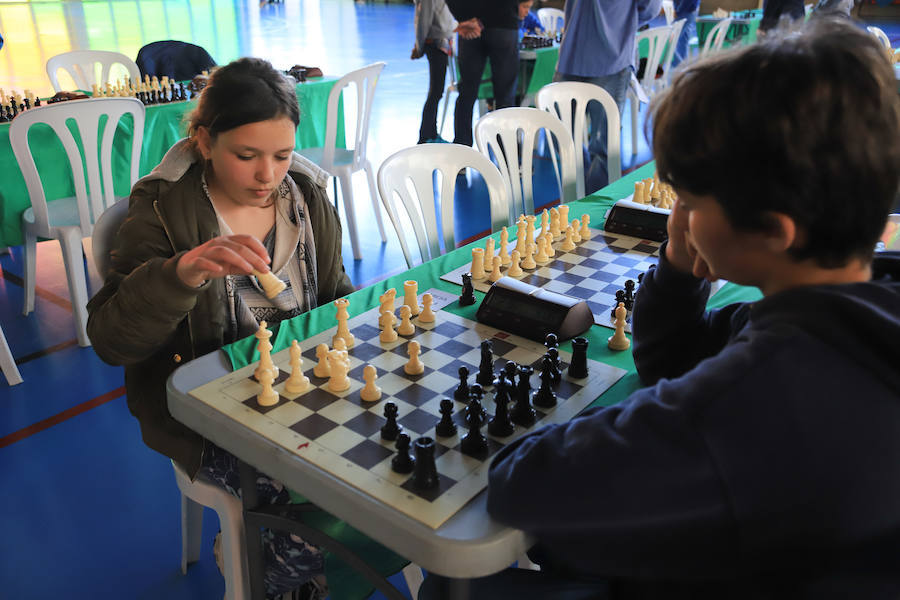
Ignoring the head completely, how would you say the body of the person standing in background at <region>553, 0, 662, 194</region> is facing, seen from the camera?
away from the camera

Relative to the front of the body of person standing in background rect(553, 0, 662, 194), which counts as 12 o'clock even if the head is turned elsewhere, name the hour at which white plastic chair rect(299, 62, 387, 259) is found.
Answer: The white plastic chair is roughly at 8 o'clock from the person standing in background.

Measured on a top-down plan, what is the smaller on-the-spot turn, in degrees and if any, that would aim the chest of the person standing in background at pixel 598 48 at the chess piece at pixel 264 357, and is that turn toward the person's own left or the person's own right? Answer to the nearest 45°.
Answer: approximately 180°

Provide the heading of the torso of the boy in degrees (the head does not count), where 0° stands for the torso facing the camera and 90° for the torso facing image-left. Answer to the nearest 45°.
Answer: approximately 135°

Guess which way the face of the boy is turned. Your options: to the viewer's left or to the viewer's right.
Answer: to the viewer's left

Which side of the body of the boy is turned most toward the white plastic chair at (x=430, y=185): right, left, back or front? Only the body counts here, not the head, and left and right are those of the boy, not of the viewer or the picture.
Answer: front

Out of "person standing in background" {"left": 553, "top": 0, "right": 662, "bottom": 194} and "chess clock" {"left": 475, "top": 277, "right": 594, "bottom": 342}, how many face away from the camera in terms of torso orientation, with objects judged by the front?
1
